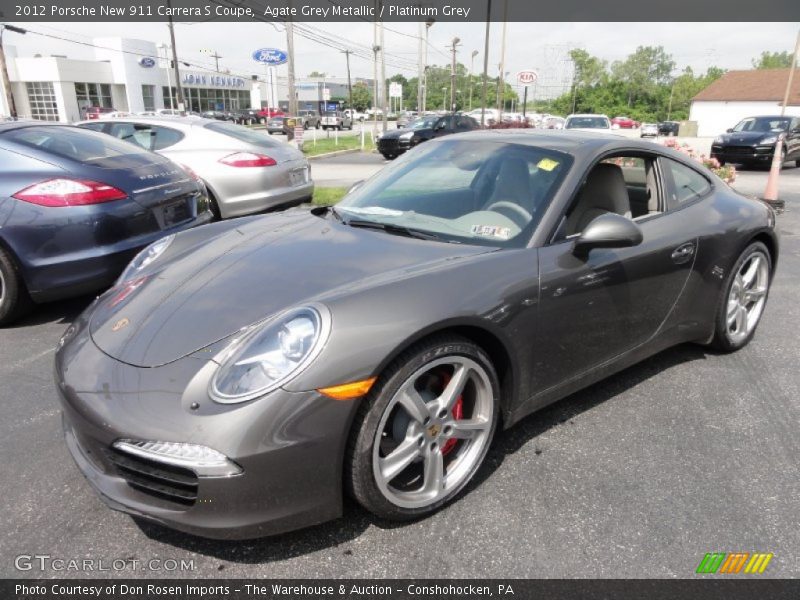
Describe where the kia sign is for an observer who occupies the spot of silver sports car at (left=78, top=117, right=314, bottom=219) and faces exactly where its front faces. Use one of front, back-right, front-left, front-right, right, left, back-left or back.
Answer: right

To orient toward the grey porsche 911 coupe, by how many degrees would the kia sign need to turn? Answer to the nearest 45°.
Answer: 0° — it already faces it

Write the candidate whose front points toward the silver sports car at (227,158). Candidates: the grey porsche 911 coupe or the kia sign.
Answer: the kia sign

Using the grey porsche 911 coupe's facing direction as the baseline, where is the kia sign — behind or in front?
behind

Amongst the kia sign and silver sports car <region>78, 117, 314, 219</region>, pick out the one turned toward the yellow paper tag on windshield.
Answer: the kia sign

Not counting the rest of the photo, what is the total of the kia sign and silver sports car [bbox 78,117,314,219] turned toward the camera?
1

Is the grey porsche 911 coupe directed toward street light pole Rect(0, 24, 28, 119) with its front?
no

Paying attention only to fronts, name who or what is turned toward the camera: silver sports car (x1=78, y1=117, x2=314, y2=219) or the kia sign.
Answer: the kia sign

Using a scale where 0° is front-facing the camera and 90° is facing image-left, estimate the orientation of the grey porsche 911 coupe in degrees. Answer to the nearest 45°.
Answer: approximately 45°

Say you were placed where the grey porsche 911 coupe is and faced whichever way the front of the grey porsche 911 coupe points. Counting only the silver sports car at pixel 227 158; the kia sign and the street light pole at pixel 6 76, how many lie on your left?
0

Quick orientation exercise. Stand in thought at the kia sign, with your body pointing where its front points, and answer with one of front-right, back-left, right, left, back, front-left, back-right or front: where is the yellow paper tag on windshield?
front

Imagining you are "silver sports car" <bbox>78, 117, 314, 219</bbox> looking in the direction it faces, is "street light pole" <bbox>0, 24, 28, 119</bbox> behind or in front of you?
in front

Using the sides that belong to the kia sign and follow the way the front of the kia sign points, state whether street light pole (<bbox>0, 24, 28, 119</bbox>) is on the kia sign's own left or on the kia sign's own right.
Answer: on the kia sign's own right

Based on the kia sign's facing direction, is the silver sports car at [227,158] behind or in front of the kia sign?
in front

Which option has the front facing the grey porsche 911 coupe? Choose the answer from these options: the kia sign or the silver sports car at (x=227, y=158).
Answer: the kia sign

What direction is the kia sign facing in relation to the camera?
toward the camera
